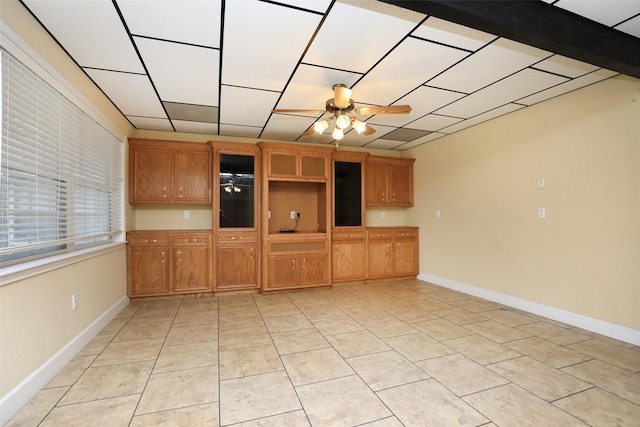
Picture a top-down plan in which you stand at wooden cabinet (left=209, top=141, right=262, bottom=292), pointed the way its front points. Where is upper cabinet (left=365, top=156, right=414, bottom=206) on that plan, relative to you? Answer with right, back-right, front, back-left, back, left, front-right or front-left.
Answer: left

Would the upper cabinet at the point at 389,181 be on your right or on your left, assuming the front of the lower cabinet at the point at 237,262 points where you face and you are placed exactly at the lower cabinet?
on your left

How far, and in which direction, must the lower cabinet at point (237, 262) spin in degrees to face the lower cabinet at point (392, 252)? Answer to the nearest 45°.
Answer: approximately 90° to its left

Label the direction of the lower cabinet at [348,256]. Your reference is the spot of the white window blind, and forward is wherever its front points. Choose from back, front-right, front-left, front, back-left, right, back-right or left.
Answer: front-left

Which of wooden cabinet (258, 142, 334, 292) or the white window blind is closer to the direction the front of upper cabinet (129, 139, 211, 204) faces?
the white window blind

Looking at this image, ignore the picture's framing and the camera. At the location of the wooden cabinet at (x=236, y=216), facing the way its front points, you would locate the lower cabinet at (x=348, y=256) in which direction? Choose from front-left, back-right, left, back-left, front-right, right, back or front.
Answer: left

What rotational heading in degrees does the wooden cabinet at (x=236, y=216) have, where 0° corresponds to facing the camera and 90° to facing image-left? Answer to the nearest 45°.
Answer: approximately 0°

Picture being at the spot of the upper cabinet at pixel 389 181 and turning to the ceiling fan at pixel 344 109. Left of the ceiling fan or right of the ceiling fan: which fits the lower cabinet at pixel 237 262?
right

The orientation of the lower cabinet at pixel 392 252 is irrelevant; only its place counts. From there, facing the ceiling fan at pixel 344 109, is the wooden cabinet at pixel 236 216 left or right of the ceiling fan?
right

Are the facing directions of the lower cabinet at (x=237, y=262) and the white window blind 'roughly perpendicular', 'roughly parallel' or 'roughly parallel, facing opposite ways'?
roughly perpendicular

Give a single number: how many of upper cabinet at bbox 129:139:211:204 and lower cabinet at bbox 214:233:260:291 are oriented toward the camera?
2

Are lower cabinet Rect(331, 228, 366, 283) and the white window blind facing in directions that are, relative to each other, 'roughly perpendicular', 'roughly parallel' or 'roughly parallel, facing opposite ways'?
roughly perpendicular

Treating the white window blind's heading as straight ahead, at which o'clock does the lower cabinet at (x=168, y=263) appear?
The lower cabinet is roughly at 9 o'clock from the white window blind.
